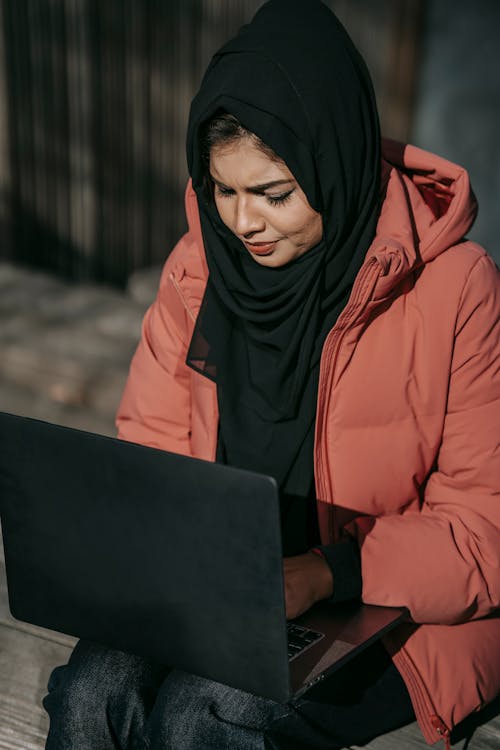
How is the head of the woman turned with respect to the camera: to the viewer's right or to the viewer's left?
to the viewer's left

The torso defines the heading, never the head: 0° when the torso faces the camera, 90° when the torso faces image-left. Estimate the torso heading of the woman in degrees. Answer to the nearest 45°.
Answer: approximately 45°
